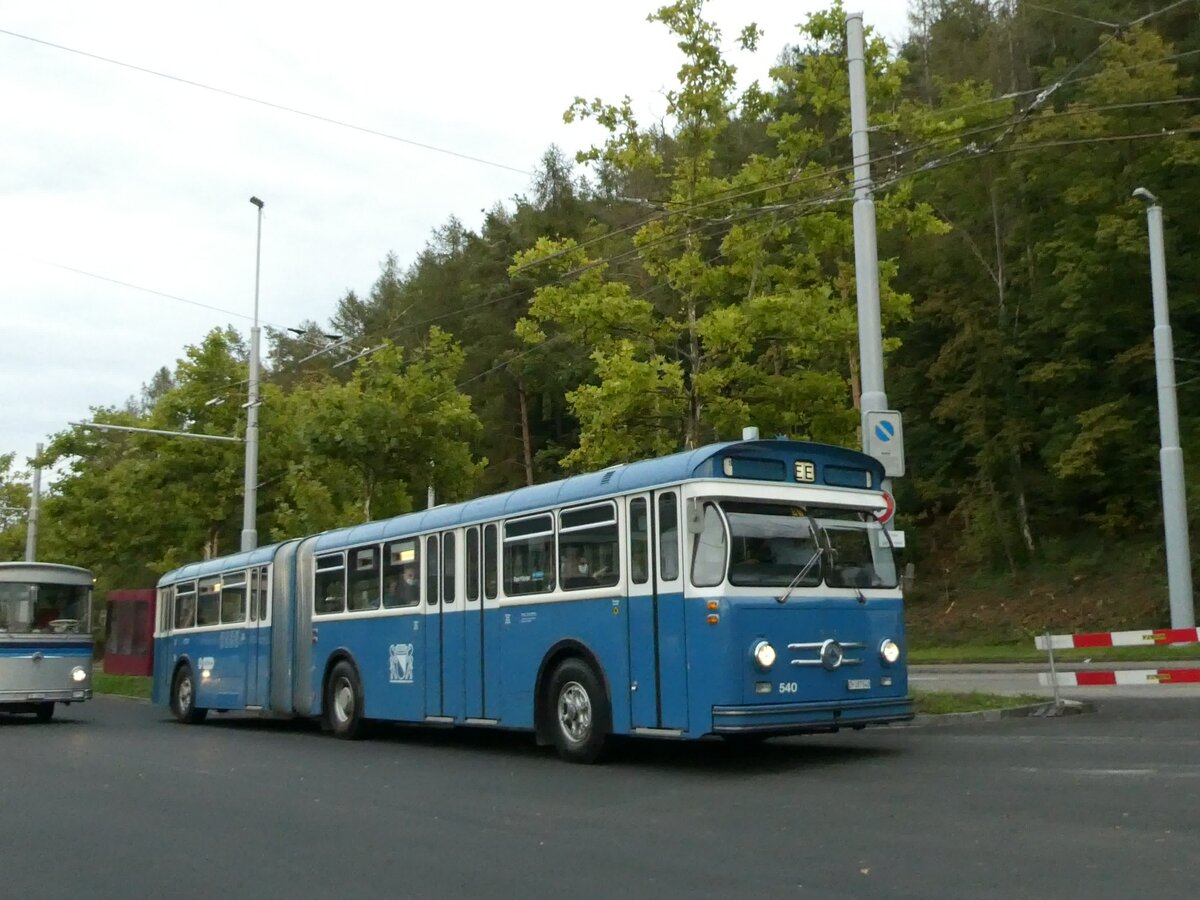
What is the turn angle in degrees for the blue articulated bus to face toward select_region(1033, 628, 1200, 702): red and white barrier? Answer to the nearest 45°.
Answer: approximately 90° to its left

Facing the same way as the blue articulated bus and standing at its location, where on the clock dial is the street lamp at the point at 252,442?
The street lamp is roughly at 7 o'clock from the blue articulated bus.

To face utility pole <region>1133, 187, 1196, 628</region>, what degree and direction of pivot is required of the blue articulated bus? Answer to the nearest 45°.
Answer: approximately 90° to its left

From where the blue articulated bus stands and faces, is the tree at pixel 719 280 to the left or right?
on its left

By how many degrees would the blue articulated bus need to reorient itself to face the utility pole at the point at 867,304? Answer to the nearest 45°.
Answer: approximately 90° to its left

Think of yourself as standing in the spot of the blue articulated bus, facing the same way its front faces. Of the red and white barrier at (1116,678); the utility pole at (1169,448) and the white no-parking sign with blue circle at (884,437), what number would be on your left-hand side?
3

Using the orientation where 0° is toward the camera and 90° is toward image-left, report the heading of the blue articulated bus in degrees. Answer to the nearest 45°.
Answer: approximately 315°

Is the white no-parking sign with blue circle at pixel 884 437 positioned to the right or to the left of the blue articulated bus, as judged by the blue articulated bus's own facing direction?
on its left
